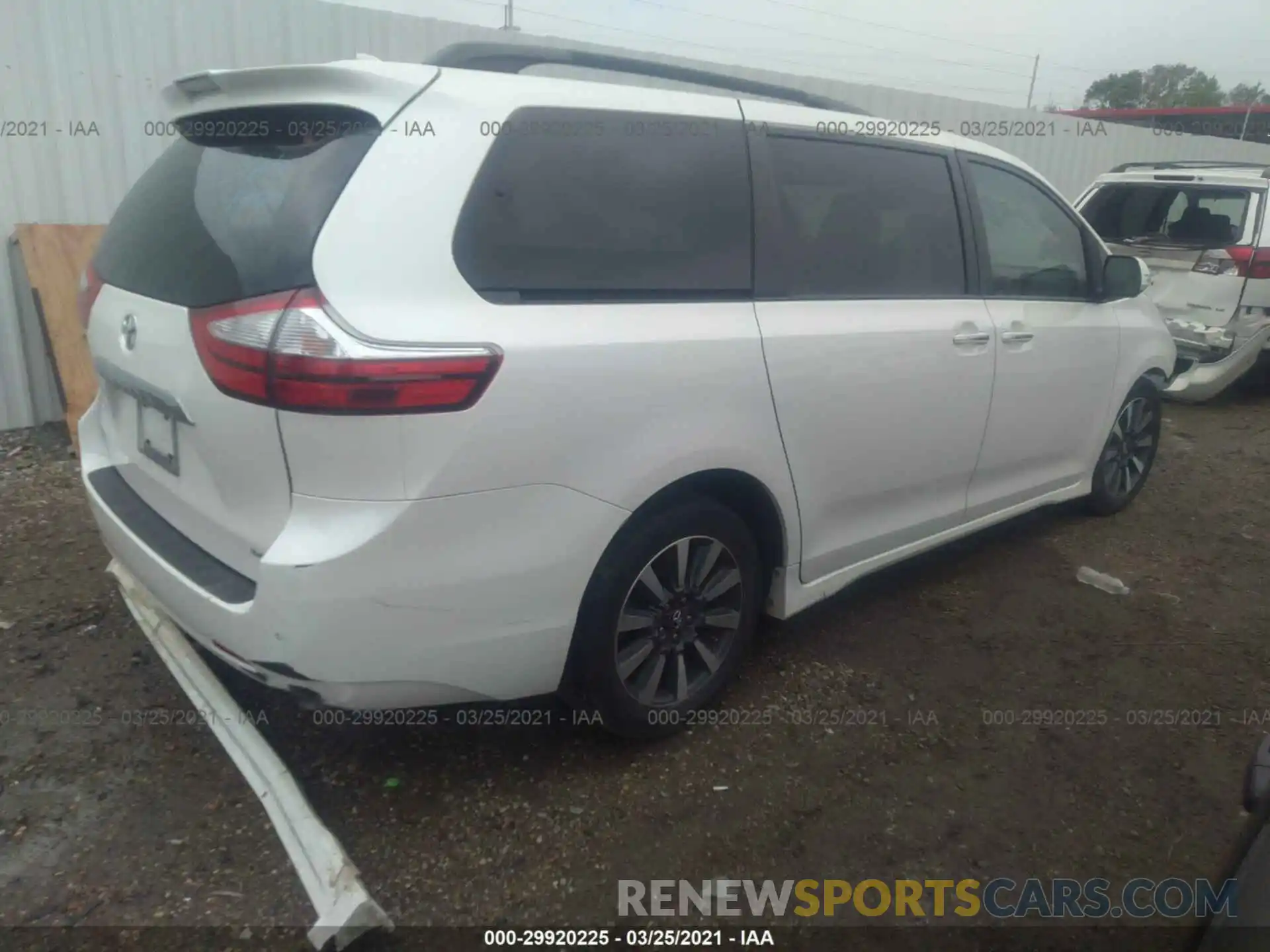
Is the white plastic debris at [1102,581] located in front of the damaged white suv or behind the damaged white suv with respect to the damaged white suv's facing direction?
behind

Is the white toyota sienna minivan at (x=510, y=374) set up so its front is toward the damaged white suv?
yes

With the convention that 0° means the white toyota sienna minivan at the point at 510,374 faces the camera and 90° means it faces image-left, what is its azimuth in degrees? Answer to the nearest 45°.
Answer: approximately 225°

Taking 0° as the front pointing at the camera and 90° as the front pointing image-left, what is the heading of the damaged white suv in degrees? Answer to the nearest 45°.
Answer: approximately 225°

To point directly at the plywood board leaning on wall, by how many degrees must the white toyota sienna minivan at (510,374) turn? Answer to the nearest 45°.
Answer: approximately 90° to its left
